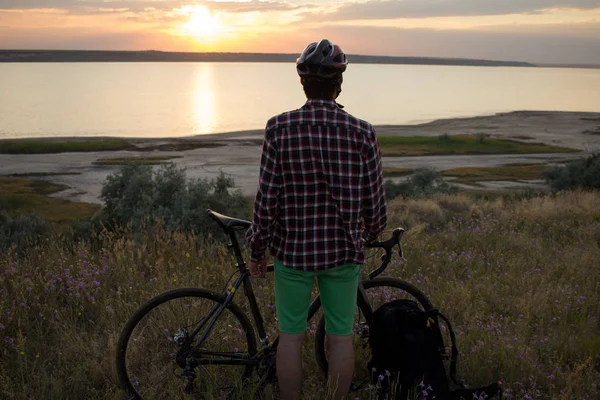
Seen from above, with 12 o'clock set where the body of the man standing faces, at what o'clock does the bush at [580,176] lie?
The bush is roughly at 1 o'clock from the man standing.

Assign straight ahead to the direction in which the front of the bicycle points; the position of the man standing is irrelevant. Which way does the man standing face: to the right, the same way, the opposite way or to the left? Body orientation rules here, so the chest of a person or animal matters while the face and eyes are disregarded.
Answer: to the left

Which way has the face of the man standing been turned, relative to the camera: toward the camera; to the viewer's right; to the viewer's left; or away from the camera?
away from the camera

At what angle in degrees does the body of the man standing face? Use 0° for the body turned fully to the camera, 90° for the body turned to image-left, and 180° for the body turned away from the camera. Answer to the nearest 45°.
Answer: approximately 180°

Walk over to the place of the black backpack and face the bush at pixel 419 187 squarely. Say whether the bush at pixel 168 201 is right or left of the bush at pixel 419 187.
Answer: left

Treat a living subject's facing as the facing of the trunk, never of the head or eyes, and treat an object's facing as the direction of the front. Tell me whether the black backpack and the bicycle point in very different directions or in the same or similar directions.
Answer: very different directions

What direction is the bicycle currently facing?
to the viewer's right

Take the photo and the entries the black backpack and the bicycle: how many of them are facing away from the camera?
0
